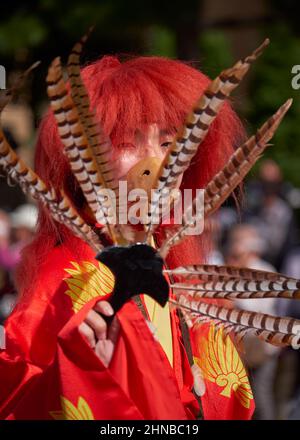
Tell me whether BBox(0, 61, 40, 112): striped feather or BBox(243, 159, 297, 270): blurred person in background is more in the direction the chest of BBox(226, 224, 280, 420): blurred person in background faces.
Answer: the striped feather

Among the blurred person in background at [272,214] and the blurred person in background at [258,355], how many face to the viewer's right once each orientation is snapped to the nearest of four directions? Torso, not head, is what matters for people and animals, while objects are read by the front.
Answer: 0

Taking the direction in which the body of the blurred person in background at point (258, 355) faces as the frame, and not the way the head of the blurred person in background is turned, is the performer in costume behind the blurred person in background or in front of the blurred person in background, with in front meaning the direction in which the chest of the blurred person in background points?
in front

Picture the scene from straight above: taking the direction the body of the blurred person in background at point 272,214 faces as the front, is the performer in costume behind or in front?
in front

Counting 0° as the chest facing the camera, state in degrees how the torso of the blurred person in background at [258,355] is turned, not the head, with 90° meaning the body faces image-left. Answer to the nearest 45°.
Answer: approximately 45°

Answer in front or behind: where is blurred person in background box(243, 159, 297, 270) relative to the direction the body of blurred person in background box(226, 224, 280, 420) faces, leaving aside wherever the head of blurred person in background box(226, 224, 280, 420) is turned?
behind

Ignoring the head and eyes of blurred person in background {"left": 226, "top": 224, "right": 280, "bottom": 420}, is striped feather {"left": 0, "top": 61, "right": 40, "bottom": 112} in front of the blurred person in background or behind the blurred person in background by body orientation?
in front

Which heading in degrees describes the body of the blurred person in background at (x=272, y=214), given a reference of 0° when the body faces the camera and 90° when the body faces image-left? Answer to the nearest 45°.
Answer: approximately 0°
